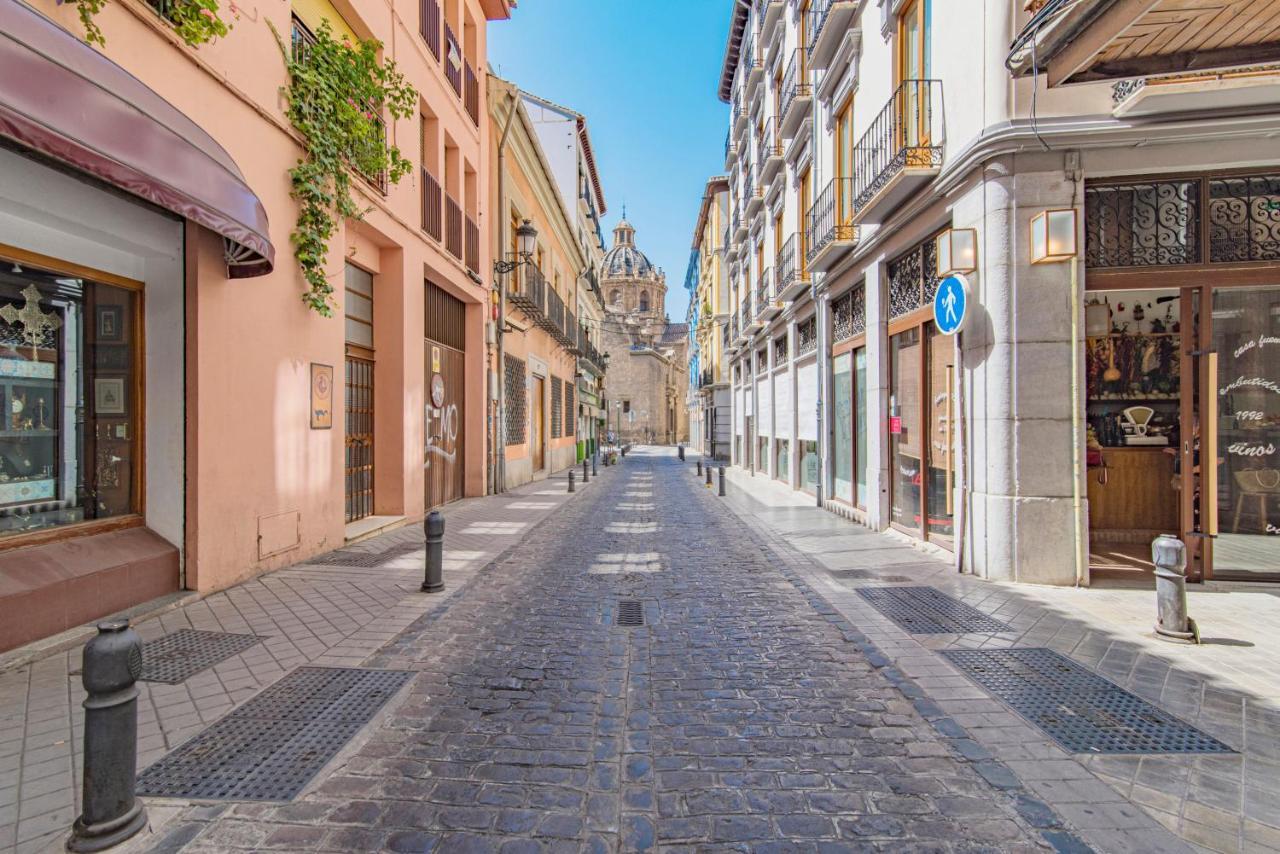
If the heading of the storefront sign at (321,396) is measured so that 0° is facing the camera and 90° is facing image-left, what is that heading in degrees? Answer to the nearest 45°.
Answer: approximately 315°

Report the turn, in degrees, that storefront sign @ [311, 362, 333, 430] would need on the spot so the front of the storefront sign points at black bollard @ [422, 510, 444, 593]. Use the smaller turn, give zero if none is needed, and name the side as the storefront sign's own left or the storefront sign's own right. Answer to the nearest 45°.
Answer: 0° — it already faces it

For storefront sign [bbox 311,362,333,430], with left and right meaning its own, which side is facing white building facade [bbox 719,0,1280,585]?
front

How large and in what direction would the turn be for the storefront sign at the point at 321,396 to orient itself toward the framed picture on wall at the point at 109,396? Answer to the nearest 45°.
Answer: approximately 90° to its right

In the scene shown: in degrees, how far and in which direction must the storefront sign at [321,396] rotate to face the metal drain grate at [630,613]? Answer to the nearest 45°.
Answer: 0° — it already faces it

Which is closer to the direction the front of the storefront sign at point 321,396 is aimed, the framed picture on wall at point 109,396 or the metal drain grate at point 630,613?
the metal drain grate

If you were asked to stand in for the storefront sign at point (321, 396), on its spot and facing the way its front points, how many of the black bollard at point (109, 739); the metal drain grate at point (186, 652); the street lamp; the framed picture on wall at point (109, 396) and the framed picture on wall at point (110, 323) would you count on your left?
1

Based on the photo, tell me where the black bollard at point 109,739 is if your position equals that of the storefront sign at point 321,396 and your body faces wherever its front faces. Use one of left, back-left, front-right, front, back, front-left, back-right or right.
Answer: front-right

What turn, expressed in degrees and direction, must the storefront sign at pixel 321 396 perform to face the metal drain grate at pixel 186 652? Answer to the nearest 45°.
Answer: approximately 45° to its right

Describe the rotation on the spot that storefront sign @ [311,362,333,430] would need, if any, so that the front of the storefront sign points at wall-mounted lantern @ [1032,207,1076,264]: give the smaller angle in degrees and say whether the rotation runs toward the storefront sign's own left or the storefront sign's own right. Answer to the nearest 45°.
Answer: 0° — it already faces it

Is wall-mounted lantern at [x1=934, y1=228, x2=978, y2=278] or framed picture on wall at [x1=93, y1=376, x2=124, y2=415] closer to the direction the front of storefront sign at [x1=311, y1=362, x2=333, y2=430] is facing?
the wall-mounted lantern

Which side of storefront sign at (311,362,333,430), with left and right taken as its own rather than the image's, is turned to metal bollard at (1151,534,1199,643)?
front

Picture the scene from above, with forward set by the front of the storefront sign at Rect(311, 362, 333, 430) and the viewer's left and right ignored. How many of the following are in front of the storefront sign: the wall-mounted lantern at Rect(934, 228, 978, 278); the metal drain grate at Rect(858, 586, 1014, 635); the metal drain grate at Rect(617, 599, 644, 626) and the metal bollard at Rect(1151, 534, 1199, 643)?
4

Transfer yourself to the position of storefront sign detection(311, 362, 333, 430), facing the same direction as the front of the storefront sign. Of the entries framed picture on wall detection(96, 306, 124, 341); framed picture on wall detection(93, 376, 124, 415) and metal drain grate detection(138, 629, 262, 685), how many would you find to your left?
0

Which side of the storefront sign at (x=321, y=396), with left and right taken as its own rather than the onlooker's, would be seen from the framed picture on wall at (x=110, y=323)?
right

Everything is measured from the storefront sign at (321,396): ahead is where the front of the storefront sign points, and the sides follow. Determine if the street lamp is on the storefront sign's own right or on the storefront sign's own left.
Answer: on the storefront sign's own left

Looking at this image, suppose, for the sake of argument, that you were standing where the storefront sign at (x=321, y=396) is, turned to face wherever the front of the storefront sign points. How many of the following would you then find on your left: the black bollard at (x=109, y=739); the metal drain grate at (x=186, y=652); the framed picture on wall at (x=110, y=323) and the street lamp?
1
